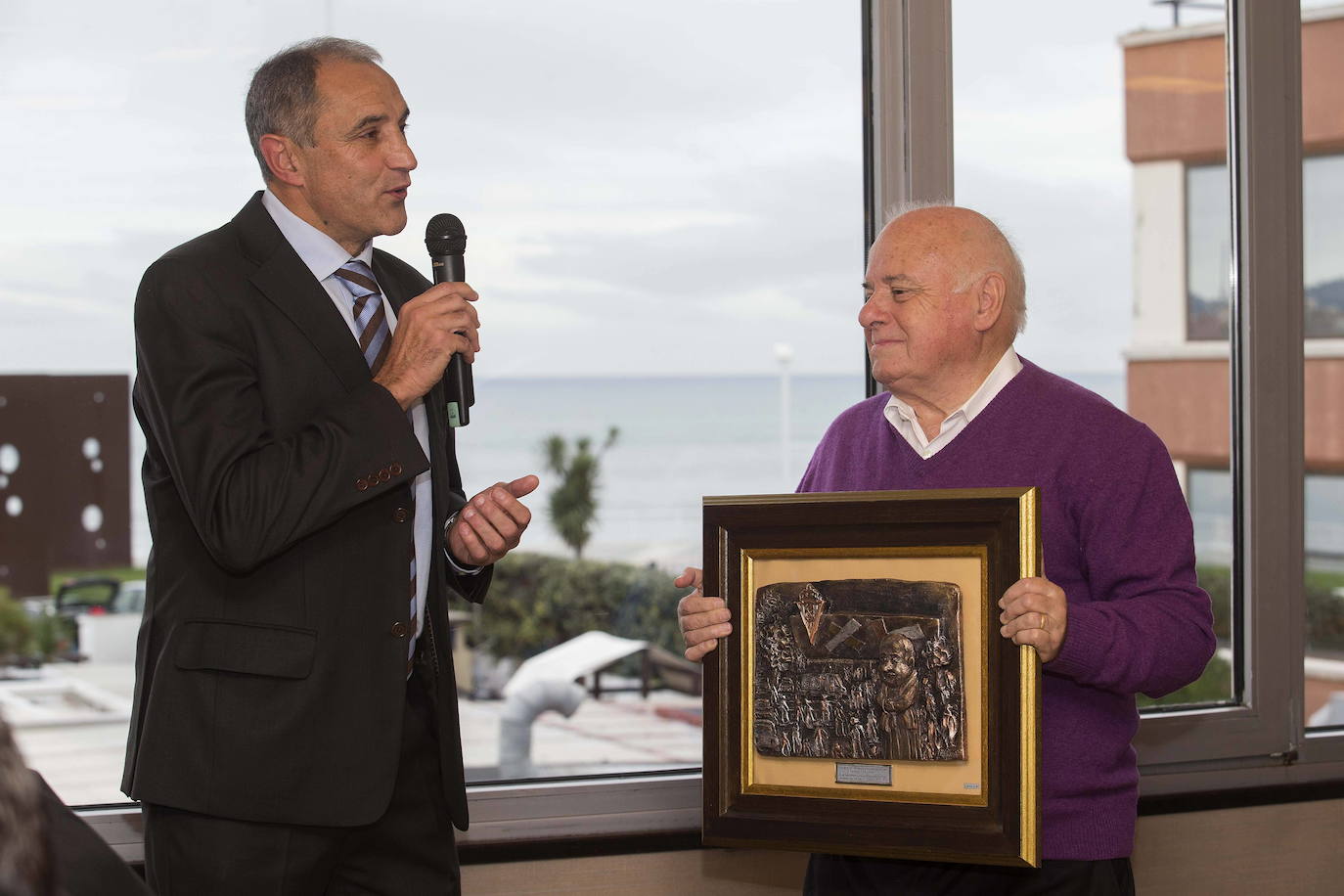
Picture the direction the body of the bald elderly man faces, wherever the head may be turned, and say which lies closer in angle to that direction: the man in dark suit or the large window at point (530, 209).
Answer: the man in dark suit

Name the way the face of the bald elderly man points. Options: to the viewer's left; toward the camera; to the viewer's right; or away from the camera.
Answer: to the viewer's left

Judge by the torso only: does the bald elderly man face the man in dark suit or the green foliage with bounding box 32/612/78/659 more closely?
the man in dark suit

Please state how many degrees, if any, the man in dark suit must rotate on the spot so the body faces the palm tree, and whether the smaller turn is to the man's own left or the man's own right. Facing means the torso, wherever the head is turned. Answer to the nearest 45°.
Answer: approximately 135° to the man's own left

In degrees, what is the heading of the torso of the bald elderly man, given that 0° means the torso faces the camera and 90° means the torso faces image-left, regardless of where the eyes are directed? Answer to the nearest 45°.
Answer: approximately 45°

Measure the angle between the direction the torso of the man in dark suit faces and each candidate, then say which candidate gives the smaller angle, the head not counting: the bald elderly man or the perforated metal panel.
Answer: the bald elderly man

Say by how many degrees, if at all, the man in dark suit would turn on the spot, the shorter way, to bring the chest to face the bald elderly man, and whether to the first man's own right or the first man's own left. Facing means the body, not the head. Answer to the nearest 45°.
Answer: approximately 45° to the first man's own left
